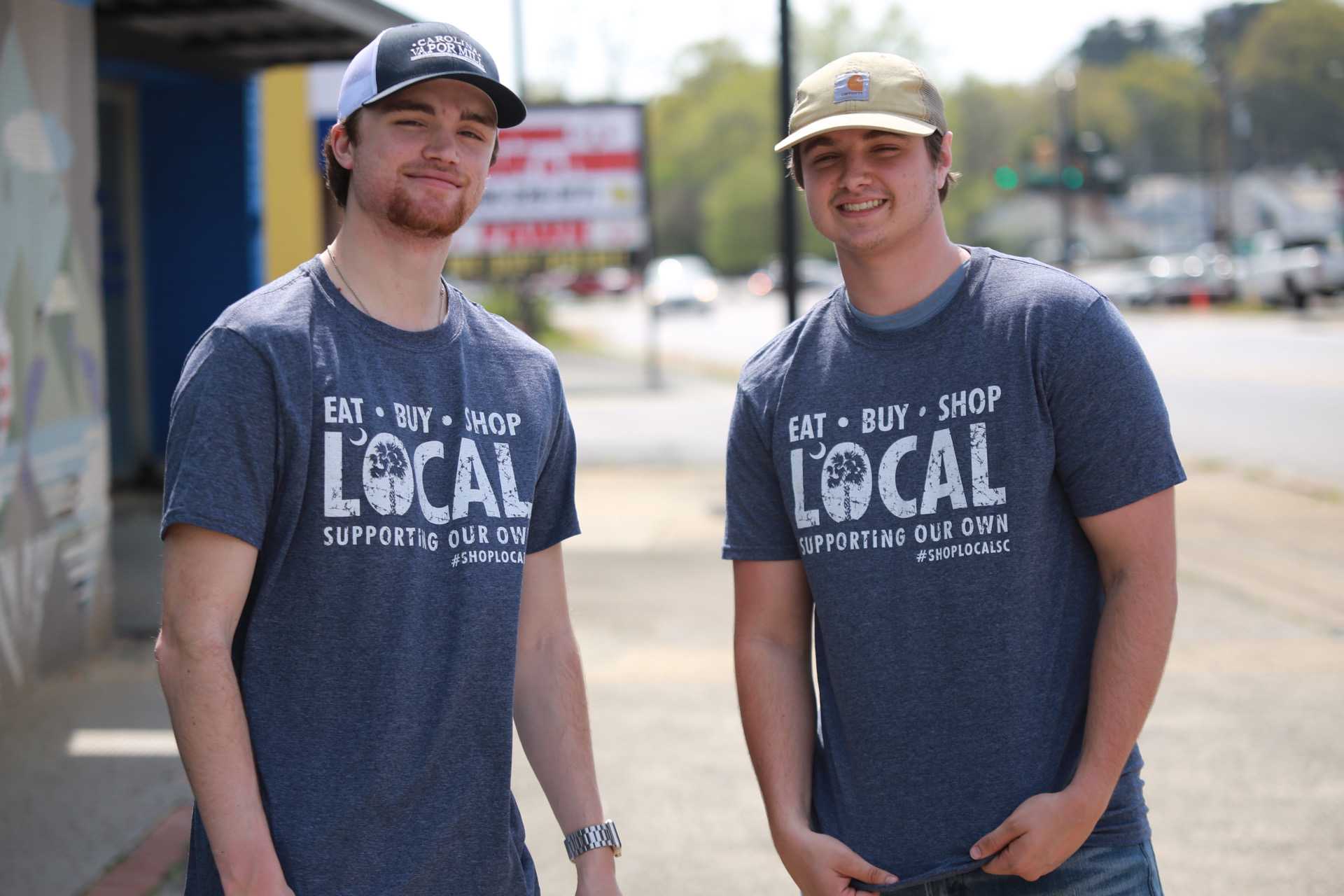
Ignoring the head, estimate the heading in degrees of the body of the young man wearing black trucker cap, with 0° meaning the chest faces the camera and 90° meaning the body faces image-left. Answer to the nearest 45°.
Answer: approximately 315°

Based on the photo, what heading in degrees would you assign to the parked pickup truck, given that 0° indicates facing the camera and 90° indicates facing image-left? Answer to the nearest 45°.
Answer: approximately 45°

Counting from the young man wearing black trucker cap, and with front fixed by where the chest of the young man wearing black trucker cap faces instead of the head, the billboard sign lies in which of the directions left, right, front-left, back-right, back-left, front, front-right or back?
back-left

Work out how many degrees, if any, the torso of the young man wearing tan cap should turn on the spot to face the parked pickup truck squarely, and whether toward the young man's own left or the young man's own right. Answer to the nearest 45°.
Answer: approximately 135° to the young man's own right

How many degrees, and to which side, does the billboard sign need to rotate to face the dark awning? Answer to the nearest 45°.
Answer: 0° — it already faces it

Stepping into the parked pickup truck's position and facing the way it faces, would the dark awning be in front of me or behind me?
in front

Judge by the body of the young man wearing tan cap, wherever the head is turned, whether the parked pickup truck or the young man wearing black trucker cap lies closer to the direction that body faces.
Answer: the young man wearing black trucker cap

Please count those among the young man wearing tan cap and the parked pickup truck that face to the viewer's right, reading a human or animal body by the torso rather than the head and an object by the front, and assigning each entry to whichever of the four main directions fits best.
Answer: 0

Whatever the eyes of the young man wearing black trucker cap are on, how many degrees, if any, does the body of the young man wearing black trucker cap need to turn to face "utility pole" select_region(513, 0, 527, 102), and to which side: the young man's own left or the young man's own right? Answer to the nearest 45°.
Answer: approximately 135° to the young man's own left

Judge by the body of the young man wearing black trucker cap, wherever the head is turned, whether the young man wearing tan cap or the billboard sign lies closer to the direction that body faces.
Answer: the young man wearing tan cap
